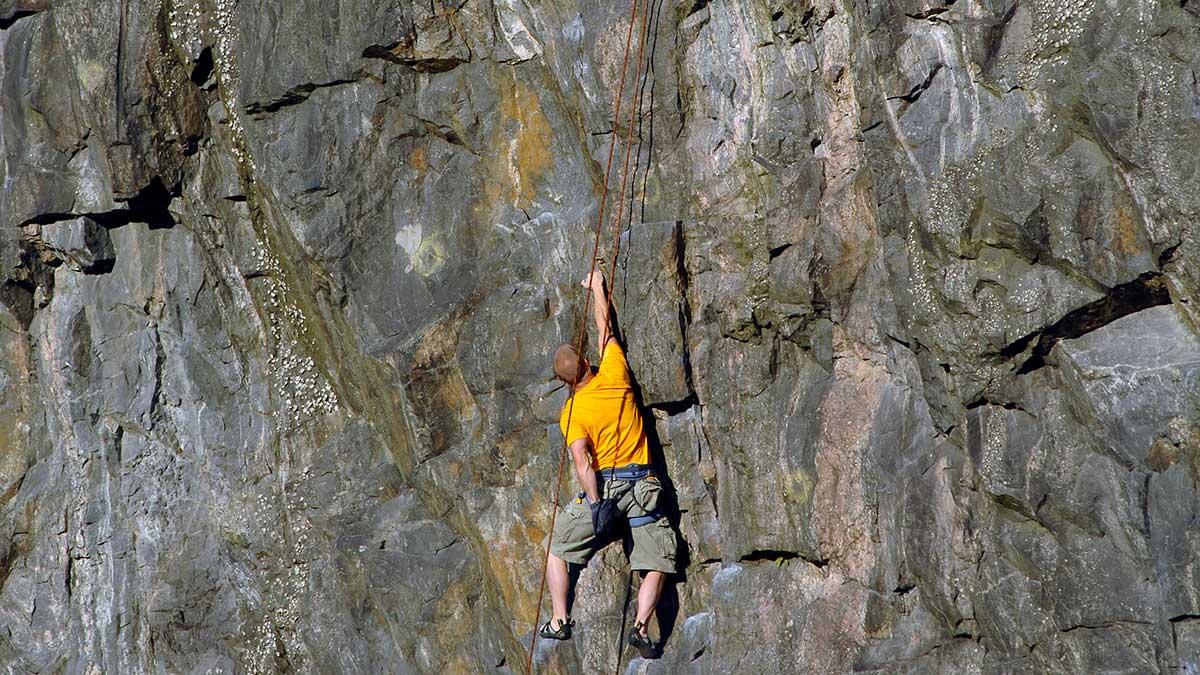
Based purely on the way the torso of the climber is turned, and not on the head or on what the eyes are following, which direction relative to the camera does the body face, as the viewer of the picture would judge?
away from the camera

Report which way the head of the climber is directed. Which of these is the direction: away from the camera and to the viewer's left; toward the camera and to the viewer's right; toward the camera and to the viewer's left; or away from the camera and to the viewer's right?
away from the camera and to the viewer's left
